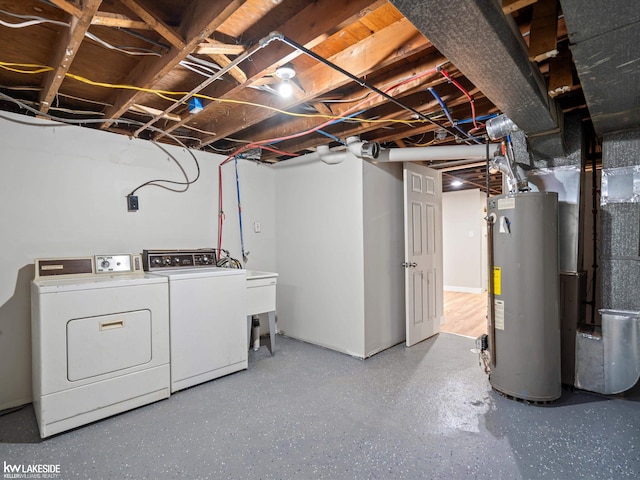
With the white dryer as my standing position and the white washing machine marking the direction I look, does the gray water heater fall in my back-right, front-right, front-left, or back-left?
front-right

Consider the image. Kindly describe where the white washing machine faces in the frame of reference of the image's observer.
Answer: facing the viewer and to the right of the viewer

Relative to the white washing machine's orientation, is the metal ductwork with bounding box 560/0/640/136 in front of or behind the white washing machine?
in front

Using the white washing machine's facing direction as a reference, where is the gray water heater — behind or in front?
in front

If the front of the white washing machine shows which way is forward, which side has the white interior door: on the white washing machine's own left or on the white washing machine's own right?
on the white washing machine's own left

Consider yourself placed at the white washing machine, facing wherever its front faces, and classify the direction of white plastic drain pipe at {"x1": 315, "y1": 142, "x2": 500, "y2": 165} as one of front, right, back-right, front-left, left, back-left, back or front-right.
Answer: front-left
